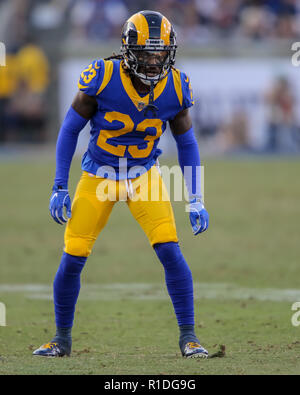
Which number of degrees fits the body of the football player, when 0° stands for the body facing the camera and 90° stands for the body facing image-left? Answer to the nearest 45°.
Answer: approximately 0°
